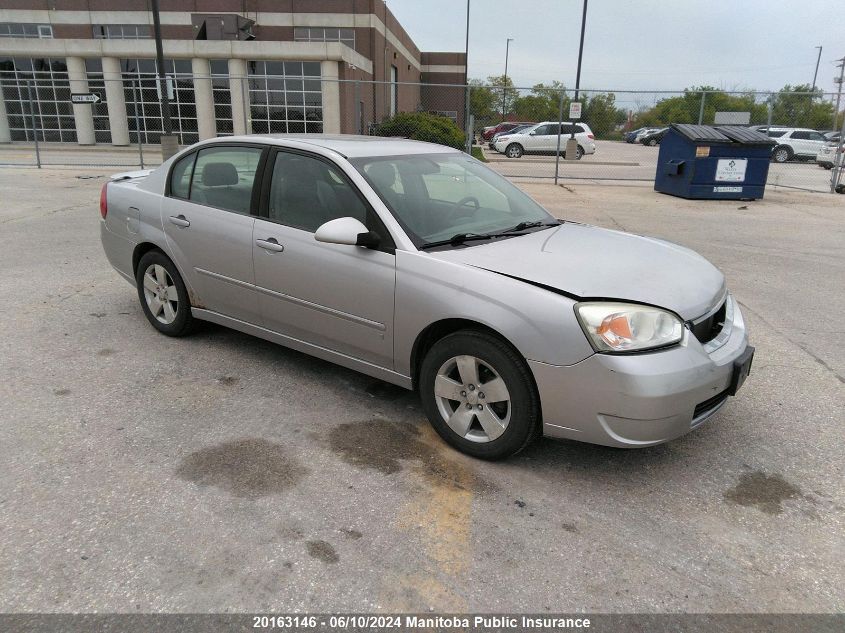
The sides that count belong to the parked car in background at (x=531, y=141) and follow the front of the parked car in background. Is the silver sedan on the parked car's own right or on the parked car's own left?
on the parked car's own left

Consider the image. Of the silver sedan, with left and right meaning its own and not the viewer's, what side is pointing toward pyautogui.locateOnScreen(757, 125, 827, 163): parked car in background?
left

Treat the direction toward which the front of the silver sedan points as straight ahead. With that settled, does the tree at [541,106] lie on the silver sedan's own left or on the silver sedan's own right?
on the silver sedan's own left

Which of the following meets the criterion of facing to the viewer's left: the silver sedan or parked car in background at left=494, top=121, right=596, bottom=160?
the parked car in background

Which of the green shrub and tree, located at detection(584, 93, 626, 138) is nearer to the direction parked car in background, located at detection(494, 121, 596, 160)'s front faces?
the green shrub

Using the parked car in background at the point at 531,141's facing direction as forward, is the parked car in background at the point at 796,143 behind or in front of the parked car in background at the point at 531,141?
behind

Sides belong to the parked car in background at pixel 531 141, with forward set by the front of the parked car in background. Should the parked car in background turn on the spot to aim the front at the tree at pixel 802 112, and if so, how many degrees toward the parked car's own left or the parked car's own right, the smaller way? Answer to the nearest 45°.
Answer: approximately 180°

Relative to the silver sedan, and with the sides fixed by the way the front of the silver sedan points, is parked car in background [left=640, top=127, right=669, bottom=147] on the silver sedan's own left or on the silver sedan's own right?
on the silver sedan's own left

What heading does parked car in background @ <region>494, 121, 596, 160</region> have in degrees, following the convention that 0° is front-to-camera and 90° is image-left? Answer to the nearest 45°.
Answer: approximately 90°

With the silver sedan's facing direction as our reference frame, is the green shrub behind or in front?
behind

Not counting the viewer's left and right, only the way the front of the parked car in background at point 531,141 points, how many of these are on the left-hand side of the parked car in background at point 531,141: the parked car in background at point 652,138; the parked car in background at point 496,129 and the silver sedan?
1

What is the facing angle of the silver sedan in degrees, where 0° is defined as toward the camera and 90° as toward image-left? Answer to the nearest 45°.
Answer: approximately 315°

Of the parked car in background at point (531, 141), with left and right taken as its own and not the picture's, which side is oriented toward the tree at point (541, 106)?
right

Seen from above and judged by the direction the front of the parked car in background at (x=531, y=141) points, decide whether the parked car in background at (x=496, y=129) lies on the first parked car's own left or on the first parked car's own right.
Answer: on the first parked car's own right

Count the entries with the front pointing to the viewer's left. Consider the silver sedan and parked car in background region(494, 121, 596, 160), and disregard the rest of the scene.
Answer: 1

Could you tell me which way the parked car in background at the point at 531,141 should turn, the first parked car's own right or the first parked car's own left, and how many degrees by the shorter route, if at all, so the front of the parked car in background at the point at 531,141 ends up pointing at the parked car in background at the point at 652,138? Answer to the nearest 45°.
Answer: approximately 135° to the first parked car's own right

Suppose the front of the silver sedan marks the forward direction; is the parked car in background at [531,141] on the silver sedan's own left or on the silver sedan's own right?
on the silver sedan's own left
